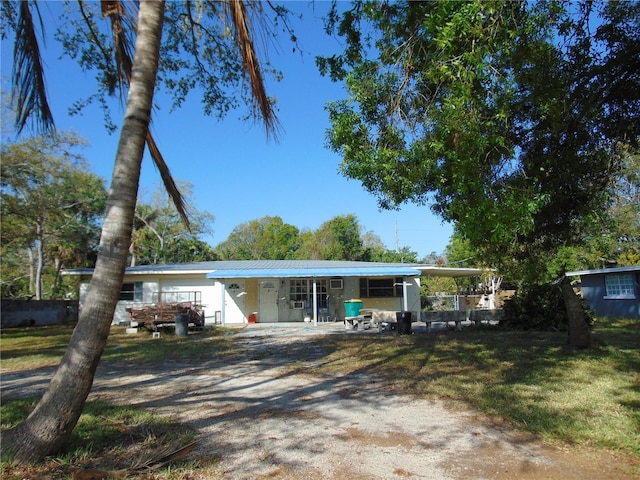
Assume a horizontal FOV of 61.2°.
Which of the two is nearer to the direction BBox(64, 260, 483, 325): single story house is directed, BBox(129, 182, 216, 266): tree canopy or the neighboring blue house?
the neighboring blue house

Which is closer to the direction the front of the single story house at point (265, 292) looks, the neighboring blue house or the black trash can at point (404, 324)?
the black trash can

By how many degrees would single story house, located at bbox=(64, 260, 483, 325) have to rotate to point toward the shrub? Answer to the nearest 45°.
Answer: approximately 45° to its left

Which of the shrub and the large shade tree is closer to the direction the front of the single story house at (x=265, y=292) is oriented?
the large shade tree

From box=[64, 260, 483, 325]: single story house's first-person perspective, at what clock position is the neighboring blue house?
The neighboring blue house is roughly at 9 o'clock from the single story house.

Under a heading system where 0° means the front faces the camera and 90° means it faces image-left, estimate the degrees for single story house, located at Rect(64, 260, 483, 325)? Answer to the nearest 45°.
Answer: approximately 0°

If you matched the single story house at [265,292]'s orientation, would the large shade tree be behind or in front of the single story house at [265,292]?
in front

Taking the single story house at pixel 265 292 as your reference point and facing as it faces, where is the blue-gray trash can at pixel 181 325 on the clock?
The blue-gray trash can is roughly at 1 o'clock from the single story house.

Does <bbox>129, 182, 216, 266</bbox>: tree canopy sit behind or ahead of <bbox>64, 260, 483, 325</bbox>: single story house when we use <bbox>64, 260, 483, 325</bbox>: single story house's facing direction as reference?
behind

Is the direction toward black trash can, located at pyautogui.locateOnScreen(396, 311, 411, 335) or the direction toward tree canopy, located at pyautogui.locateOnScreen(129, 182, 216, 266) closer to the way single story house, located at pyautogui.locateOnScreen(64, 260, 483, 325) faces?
the black trash can
